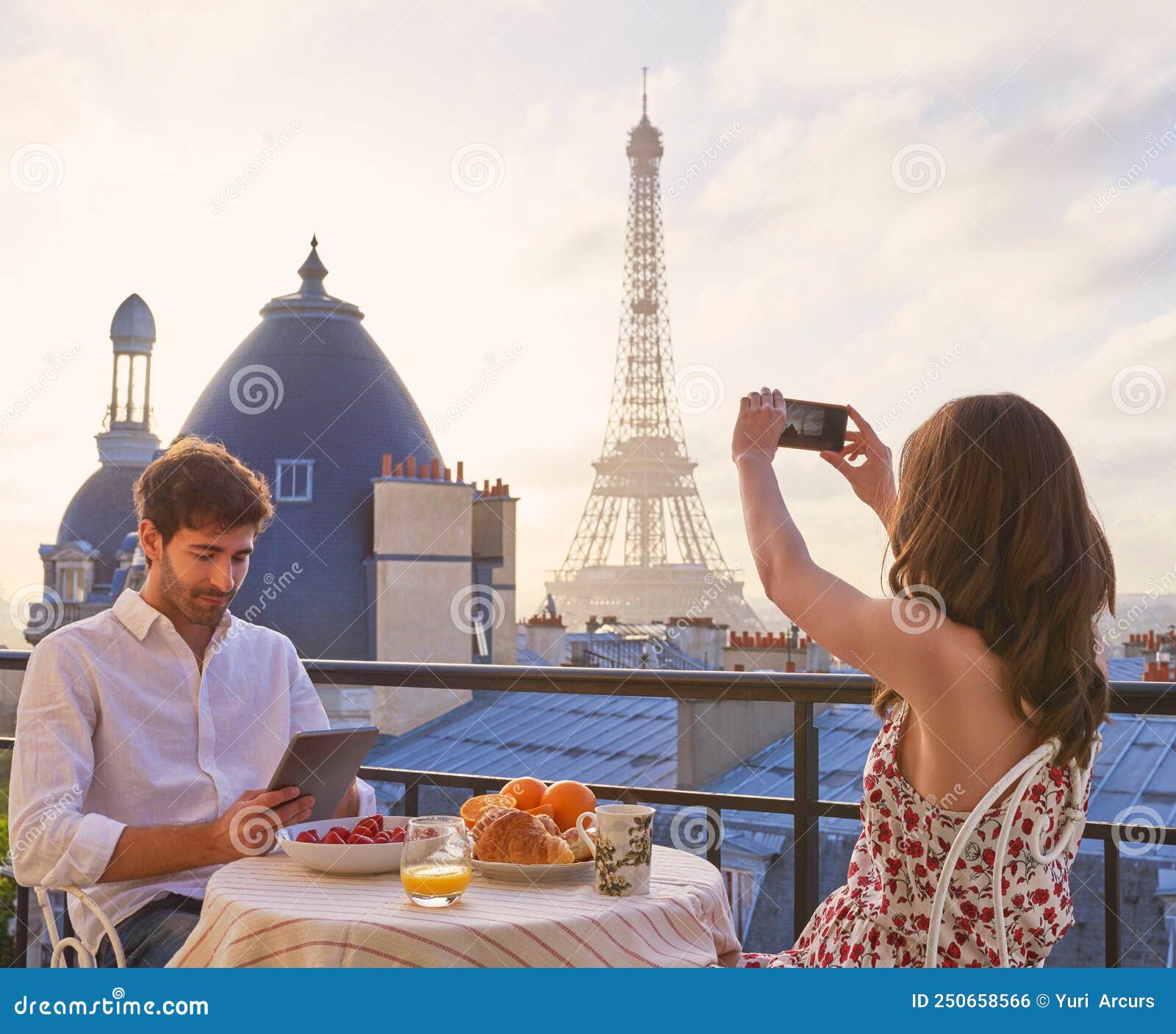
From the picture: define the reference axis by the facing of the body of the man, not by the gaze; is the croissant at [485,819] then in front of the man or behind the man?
in front

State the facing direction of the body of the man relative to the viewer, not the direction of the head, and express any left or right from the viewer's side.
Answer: facing the viewer and to the right of the viewer

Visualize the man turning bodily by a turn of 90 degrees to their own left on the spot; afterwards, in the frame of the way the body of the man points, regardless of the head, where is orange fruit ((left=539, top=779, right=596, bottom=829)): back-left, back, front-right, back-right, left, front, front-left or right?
right

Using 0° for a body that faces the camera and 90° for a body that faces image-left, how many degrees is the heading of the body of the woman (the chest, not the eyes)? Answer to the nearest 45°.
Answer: approximately 135°

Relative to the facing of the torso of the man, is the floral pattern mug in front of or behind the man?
in front

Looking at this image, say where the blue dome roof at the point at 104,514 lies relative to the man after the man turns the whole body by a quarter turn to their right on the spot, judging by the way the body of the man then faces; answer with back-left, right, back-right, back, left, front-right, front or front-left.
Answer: back-right

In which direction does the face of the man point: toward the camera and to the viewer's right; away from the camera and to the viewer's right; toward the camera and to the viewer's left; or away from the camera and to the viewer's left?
toward the camera and to the viewer's right

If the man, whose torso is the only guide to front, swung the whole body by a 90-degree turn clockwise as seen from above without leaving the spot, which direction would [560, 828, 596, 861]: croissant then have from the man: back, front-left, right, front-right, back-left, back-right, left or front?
left

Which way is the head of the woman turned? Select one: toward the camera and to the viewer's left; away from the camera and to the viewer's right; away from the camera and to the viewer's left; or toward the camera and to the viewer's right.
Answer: away from the camera and to the viewer's left

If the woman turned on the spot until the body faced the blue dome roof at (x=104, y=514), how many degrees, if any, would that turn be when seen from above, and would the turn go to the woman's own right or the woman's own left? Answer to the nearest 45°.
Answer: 0° — they already face it
